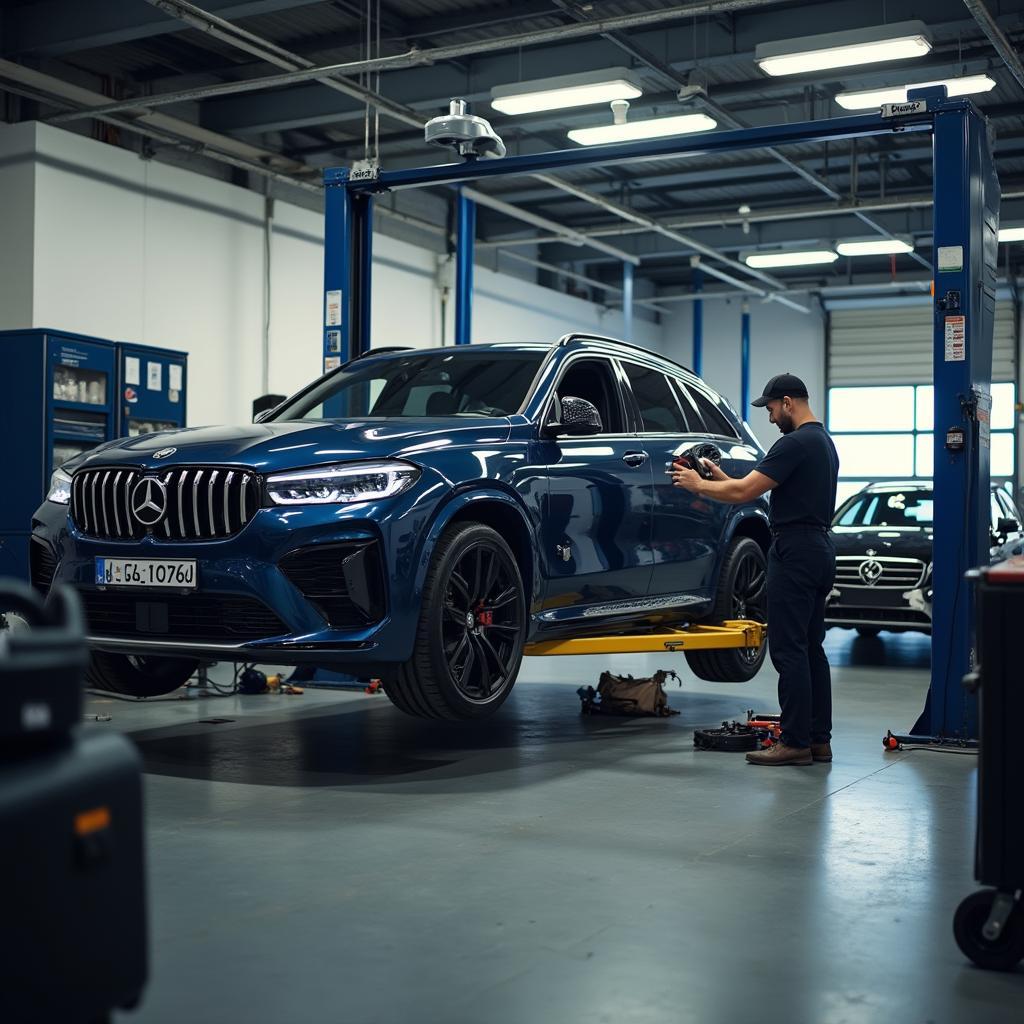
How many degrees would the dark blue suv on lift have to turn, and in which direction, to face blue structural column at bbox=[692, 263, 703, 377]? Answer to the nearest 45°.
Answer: approximately 135° to its right

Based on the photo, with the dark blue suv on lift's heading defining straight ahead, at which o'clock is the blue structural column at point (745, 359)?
The blue structural column is roughly at 5 o'clock from the dark blue suv on lift.

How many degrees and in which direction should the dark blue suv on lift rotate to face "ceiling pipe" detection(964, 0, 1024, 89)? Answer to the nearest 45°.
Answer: approximately 180°

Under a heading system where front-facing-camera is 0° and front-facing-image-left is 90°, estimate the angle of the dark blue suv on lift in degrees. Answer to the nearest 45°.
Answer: approximately 45°

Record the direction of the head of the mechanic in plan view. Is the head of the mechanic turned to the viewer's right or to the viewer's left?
to the viewer's left

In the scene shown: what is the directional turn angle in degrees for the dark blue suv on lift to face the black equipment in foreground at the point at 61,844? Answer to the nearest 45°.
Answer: approximately 45° to its left

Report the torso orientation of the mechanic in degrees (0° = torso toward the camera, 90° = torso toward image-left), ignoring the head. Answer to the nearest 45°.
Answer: approximately 90°

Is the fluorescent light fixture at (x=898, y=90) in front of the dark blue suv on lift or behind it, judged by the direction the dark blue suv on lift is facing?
behind

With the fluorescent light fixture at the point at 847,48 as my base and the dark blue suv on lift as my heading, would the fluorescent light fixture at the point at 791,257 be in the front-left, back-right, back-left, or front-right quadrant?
back-right
